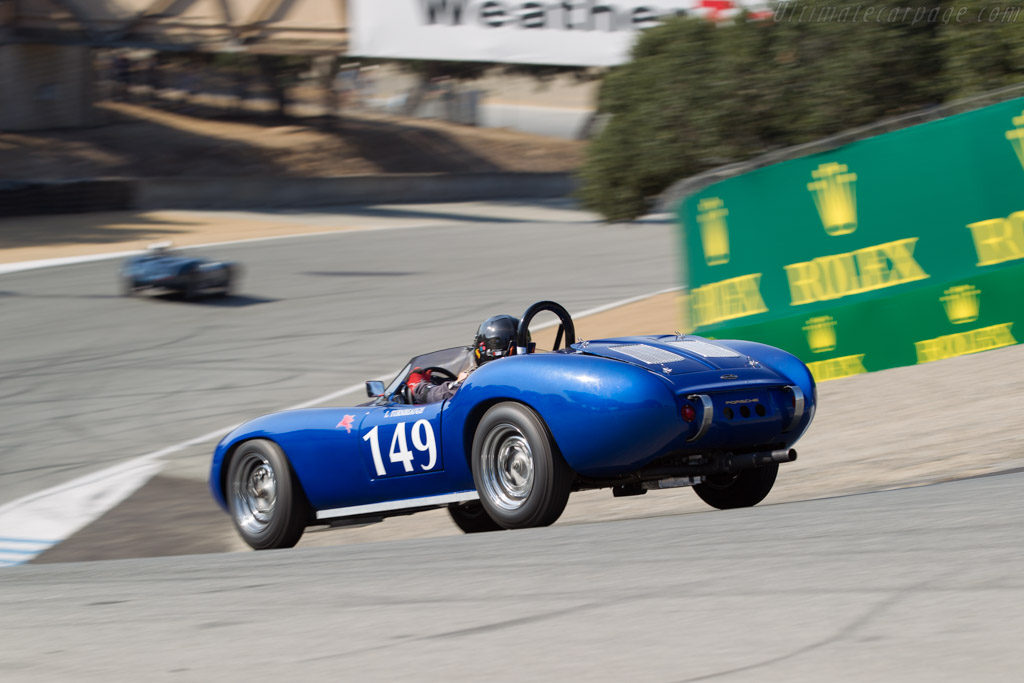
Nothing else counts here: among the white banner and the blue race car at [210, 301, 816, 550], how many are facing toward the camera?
1

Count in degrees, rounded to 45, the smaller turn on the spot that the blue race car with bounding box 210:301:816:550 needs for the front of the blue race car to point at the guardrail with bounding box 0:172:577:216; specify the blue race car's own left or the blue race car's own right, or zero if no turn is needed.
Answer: approximately 45° to the blue race car's own right

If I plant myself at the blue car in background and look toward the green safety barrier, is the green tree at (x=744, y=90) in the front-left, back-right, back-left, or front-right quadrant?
front-left

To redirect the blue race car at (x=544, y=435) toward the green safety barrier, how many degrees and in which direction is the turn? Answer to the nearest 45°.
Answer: approximately 90° to its right

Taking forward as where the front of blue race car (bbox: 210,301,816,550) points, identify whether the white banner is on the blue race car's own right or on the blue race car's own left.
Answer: on the blue race car's own right

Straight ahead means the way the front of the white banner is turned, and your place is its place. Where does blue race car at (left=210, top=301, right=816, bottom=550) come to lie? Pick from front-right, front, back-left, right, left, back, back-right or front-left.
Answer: front

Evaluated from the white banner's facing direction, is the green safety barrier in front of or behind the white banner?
in front

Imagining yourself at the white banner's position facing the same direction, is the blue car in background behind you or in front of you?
in front

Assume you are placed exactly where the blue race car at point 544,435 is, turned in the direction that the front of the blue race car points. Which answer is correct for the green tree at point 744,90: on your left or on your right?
on your right

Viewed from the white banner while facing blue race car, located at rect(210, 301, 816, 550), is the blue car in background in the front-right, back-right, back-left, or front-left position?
front-right

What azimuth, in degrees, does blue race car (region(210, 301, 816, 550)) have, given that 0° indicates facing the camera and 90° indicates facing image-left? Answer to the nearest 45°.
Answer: approximately 135°

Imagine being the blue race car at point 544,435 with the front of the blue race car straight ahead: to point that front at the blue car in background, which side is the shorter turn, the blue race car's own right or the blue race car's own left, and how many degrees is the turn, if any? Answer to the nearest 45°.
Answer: approximately 45° to the blue race car's own right

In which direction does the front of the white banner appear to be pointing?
toward the camera

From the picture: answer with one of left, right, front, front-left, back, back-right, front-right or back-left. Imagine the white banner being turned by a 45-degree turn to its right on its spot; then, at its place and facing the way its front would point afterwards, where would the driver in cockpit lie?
front-left
